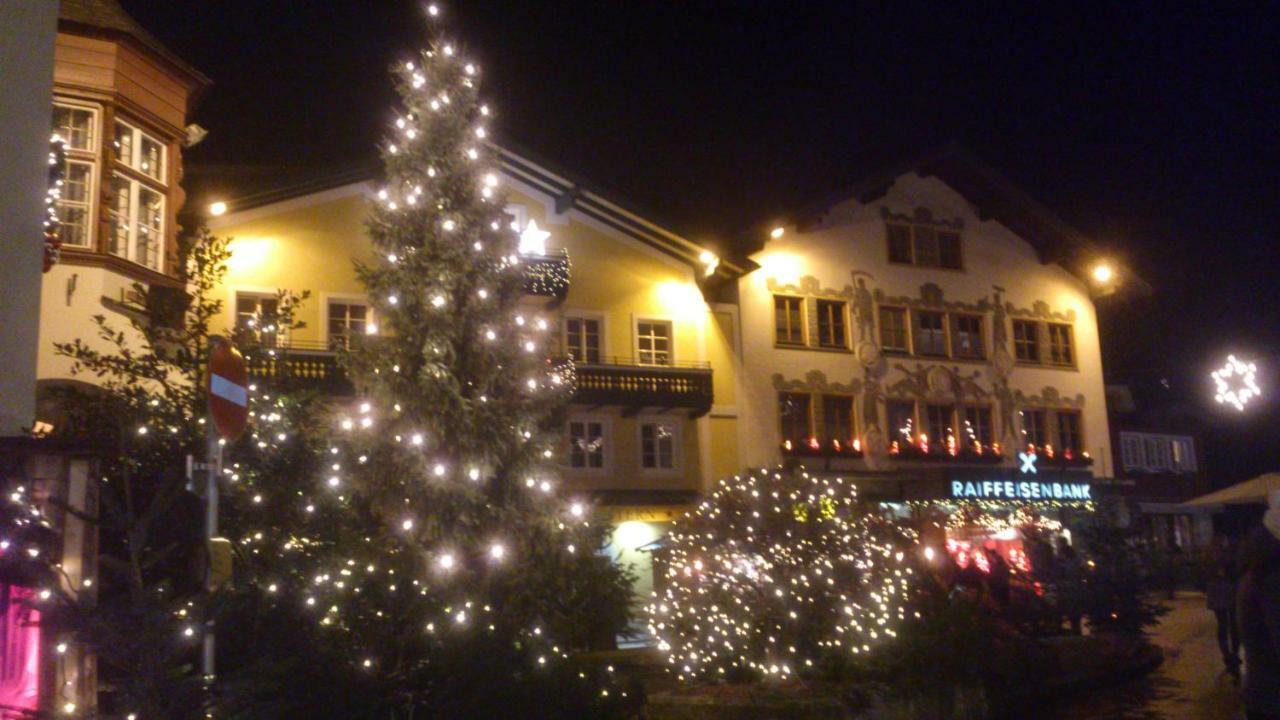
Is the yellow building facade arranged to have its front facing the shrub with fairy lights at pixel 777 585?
yes

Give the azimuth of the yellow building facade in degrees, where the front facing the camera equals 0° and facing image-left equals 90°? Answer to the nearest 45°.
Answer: approximately 0°

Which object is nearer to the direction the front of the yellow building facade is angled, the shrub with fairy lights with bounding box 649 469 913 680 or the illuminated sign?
the shrub with fairy lights

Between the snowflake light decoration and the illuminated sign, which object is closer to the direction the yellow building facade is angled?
the snowflake light decoration

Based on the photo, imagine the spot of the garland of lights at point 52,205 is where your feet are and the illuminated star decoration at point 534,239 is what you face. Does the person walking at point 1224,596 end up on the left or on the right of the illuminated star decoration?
right

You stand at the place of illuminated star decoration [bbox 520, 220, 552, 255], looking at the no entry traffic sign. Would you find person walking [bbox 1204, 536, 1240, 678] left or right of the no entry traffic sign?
left

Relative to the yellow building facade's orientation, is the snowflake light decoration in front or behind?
in front

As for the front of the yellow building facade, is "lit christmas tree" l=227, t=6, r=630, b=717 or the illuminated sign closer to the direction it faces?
the lit christmas tree

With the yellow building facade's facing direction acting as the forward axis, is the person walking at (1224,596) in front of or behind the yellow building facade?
in front
